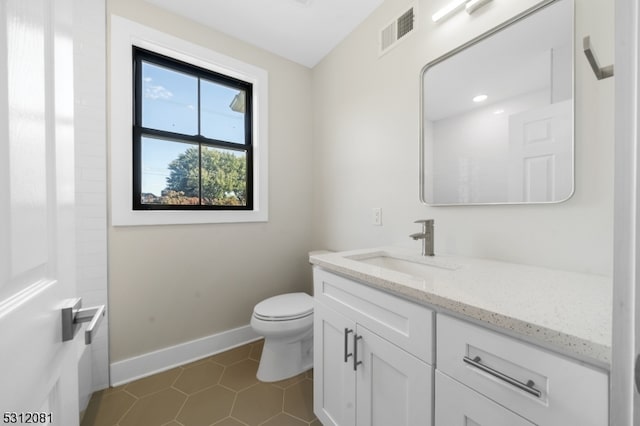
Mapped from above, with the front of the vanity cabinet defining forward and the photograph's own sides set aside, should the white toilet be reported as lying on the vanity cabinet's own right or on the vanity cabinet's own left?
on the vanity cabinet's own right

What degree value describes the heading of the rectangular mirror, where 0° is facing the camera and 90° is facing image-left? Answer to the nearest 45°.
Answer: approximately 45°

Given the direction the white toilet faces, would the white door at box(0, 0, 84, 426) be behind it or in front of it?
in front

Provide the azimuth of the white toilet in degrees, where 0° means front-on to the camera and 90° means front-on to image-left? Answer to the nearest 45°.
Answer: approximately 45°

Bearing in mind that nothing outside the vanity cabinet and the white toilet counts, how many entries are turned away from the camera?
0

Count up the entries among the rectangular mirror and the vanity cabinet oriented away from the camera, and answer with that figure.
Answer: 0

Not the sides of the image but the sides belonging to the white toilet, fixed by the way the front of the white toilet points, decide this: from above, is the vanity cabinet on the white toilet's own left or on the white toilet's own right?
on the white toilet's own left
